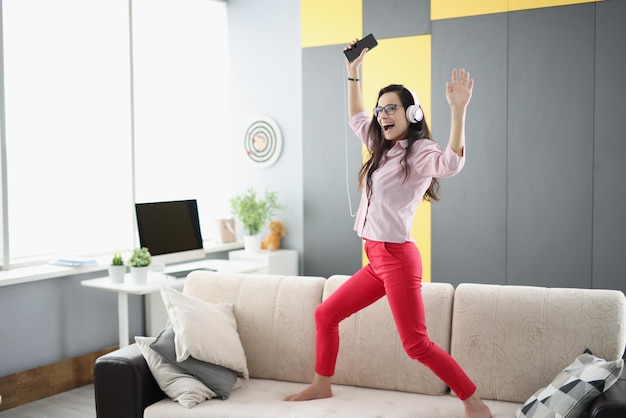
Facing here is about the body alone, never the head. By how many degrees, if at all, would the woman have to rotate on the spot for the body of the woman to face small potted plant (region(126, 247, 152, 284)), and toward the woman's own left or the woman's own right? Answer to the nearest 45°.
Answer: approximately 90° to the woman's own right

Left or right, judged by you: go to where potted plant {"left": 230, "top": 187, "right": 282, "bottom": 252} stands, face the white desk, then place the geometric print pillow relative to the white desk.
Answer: left

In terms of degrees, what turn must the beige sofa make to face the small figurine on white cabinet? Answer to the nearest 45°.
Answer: approximately 180°

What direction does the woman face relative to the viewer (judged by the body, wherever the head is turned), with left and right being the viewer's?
facing the viewer and to the left of the viewer

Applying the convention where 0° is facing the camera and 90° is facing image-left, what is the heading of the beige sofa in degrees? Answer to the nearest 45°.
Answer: approximately 0°

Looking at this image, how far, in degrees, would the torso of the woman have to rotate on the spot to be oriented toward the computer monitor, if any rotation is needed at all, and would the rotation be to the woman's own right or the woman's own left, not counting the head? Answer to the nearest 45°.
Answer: approximately 90° to the woman's own right

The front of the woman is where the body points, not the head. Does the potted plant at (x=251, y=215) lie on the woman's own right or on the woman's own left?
on the woman's own right

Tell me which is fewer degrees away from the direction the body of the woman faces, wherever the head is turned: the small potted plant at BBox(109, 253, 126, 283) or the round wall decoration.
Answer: the small potted plant

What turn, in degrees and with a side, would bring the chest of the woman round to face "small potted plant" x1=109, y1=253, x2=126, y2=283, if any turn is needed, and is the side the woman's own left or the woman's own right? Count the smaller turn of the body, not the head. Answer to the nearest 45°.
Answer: approximately 90° to the woman's own right

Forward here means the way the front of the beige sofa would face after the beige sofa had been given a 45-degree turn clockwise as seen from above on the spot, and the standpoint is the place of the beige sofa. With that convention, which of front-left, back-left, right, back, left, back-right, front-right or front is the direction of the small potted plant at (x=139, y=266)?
right

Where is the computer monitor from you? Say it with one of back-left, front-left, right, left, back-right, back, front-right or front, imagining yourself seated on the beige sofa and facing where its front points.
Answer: back-right

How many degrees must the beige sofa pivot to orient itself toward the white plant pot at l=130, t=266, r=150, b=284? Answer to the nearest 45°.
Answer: approximately 135° to its right

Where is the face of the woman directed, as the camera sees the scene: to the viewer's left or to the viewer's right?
to the viewer's left

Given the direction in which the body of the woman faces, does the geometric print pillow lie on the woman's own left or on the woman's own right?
on the woman's own left

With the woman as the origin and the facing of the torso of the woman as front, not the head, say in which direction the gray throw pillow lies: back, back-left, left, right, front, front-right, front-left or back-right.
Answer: front-right
